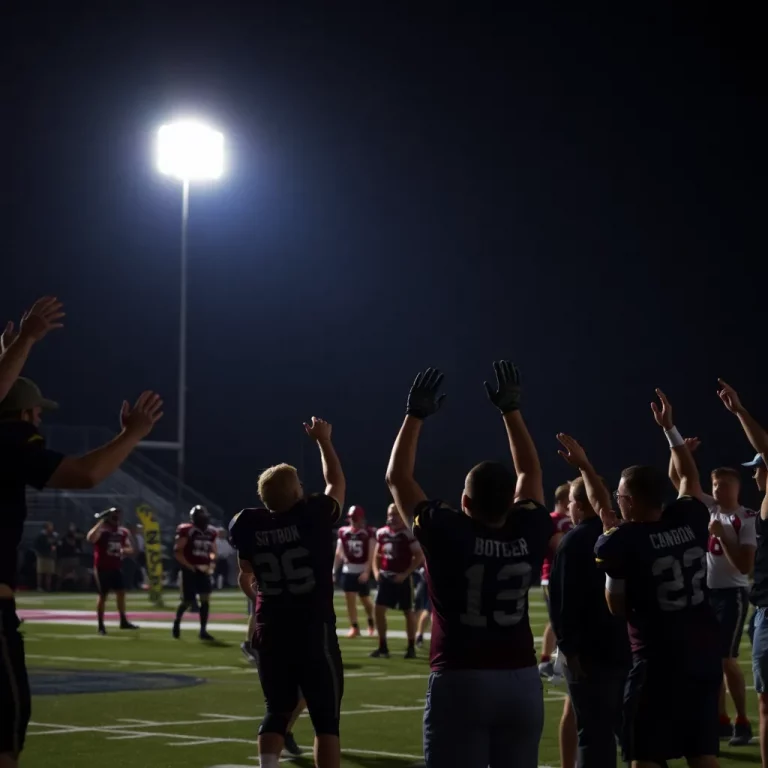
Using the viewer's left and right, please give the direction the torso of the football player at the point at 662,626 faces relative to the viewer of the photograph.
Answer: facing away from the viewer and to the left of the viewer

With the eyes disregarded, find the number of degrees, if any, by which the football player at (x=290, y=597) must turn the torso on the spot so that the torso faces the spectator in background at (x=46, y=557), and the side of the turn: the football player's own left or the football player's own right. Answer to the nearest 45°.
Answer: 0° — they already face them

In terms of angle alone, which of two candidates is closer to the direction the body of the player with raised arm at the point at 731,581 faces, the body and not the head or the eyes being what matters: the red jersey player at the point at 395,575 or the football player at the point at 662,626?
the football player

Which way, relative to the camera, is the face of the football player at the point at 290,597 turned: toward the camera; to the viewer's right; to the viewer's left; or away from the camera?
away from the camera

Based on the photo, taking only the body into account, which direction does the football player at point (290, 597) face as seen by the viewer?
away from the camera

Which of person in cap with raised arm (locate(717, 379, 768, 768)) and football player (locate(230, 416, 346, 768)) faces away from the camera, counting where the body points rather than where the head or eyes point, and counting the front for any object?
the football player

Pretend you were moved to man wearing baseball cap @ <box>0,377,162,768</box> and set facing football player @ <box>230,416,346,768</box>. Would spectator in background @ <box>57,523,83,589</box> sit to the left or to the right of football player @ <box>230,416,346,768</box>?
left

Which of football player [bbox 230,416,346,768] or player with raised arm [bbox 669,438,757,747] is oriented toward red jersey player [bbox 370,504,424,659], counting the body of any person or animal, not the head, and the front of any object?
the football player

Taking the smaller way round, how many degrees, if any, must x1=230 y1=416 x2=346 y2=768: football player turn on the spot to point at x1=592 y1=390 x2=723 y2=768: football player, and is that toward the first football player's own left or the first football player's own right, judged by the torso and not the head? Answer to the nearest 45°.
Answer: approximately 135° to the first football player's own right

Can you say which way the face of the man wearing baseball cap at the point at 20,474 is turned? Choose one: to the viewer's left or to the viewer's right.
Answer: to the viewer's right

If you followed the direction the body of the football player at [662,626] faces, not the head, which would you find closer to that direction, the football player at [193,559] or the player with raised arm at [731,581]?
the football player

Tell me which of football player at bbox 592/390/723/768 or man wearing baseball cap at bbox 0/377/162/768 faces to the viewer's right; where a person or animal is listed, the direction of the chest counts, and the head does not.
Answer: the man wearing baseball cap

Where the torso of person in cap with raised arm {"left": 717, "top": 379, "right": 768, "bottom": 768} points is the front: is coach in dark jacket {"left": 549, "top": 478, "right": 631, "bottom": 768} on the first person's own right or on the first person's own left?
on the first person's own left

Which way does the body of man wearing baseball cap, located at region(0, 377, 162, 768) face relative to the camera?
to the viewer's right
